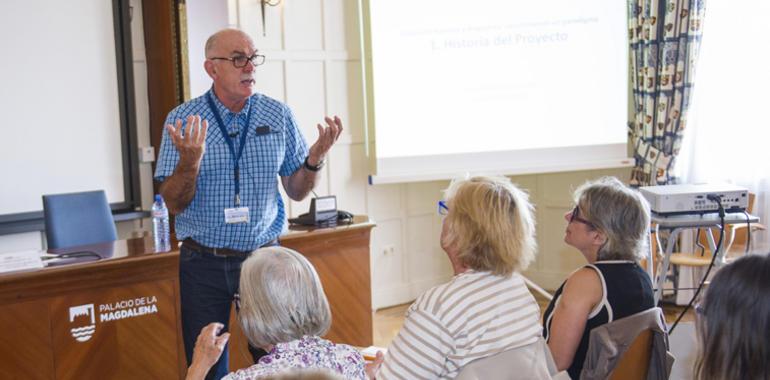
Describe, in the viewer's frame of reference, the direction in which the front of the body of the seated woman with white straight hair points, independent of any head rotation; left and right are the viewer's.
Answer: facing away from the viewer and to the left of the viewer

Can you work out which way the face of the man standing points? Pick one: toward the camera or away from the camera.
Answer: toward the camera

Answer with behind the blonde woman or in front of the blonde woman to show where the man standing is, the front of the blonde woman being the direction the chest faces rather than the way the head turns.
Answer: in front

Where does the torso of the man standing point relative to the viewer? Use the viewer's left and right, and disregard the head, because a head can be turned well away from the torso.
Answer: facing the viewer and to the right of the viewer

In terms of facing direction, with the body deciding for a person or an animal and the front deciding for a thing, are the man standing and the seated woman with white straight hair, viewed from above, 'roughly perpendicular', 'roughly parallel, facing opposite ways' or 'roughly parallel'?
roughly parallel, facing opposite ways

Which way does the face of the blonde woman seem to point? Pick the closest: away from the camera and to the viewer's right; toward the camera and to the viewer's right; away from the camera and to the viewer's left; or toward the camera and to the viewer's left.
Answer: away from the camera and to the viewer's left

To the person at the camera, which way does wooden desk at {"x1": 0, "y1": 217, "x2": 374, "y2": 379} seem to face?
facing the viewer

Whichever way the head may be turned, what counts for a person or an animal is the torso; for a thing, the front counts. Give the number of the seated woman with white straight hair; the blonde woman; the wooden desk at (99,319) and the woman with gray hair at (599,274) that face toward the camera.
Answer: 1

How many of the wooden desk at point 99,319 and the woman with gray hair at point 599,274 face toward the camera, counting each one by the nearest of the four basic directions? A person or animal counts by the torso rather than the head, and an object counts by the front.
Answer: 1

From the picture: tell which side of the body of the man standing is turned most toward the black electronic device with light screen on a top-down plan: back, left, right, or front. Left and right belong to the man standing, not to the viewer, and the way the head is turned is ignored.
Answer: back

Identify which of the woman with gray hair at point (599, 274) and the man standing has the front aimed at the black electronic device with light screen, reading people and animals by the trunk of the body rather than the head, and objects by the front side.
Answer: the woman with gray hair

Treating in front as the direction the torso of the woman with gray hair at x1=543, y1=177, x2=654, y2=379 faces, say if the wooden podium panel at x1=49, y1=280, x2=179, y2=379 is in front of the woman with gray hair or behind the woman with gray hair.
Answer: in front

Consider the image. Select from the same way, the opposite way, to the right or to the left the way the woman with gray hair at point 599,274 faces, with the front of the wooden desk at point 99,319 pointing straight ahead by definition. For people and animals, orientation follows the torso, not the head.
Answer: the opposite way

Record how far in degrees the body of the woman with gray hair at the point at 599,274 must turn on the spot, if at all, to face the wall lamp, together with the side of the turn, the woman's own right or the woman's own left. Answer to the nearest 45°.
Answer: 0° — they already face it

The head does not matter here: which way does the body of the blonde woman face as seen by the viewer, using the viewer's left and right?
facing away from the viewer and to the left of the viewer

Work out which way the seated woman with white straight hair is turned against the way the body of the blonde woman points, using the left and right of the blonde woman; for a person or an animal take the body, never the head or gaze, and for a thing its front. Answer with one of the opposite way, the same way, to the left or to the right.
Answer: the same way

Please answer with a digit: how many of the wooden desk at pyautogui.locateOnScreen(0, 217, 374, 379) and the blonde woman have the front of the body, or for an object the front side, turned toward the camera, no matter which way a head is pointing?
1

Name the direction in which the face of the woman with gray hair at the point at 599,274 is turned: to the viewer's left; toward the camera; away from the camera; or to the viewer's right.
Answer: to the viewer's left
